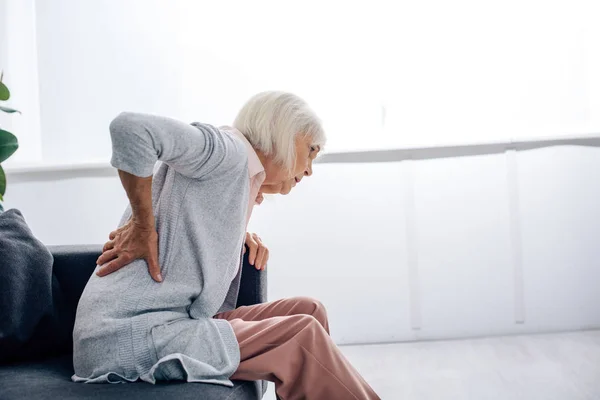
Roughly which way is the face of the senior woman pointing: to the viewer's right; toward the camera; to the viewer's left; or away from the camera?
to the viewer's right

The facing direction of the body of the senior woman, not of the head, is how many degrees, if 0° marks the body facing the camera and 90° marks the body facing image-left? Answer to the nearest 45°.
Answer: approximately 270°

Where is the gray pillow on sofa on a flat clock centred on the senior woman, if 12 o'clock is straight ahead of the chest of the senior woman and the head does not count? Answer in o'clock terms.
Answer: The gray pillow on sofa is roughly at 7 o'clock from the senior woman.
